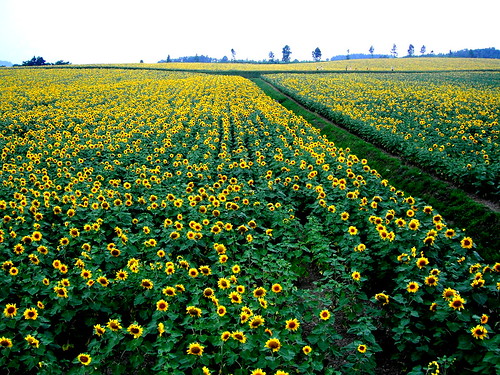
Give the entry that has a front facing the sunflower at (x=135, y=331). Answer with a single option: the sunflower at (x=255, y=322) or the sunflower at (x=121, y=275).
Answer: the sunflower at (x=121, y=275)

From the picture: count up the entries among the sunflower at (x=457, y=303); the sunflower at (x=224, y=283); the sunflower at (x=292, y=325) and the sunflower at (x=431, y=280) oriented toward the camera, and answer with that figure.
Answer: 4

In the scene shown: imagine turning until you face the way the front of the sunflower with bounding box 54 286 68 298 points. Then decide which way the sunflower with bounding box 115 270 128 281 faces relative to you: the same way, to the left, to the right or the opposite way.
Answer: the same way

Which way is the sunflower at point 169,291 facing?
toward the camera

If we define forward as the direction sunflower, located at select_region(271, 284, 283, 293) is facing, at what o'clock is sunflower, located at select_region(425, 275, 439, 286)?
sunflower, located at select_region(425, 275, 439, 286) is roughly at 9 o'clock from sunflower, located at select_region(271, 284, 283, 293).

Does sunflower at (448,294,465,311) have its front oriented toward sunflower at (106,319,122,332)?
no

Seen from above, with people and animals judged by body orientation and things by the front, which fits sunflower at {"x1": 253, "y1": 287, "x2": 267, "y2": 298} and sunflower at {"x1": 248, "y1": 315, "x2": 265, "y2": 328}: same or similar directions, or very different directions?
same or similar directions

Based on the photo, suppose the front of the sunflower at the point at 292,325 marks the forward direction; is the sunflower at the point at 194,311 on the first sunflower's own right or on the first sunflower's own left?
on the first sunflower's own right

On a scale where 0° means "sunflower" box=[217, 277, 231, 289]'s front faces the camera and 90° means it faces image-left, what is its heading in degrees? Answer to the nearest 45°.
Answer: approximately 0°

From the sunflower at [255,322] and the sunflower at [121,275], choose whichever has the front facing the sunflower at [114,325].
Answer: the sunflower at [121,275]

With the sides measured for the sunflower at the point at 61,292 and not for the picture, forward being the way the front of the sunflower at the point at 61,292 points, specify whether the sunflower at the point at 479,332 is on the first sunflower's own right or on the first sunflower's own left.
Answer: on the first sunflower's own left

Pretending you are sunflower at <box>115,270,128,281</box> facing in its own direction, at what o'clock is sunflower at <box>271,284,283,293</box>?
sunflower at <box>271,284,283,293</box> is roughly at 10 o'clock from sunflower at <box>115,270,128,281</box>.

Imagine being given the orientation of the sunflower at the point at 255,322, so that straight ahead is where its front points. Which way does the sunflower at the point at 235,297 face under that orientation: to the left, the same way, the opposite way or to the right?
the same way

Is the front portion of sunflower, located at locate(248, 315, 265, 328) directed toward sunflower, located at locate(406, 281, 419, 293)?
no

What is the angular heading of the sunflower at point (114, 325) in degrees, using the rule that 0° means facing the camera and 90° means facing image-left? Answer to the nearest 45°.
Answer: approximately 0°

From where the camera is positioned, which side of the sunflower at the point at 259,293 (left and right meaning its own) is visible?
front

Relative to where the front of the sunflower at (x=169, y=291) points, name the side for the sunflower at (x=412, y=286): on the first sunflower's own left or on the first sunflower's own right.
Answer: on the first sunflower's own left

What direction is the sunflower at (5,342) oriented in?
toward the camera
